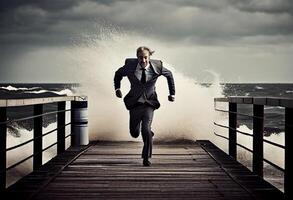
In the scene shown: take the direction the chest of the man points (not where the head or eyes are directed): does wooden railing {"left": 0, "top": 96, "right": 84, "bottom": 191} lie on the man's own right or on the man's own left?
on the man's own right

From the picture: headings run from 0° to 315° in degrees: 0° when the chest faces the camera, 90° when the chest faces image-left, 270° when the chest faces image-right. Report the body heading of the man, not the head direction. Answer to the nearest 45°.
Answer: approximately 0°
